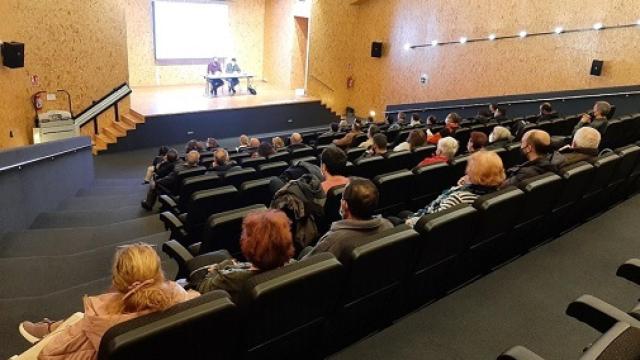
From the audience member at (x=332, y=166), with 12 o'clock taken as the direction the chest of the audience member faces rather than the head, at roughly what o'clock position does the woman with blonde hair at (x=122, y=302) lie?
The woman with blonde hair is roughly at 8 o'clock from the audience member.

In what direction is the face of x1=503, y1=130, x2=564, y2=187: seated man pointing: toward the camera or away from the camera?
away from the camera

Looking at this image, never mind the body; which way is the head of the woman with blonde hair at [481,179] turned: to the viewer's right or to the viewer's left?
to the viewer's left

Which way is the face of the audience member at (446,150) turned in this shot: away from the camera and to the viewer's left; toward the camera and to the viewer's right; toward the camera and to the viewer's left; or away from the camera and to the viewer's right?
away from the camera and to the viewer's left

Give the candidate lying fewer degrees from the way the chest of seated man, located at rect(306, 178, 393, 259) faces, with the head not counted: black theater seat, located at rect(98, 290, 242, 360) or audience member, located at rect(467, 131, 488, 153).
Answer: the audience member

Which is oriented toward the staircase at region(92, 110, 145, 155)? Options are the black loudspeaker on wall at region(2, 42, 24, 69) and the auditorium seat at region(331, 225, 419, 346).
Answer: the auditorium seat

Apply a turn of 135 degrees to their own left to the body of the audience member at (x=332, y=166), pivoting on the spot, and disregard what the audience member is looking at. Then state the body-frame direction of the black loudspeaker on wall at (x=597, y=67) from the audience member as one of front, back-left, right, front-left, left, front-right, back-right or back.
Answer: back-left

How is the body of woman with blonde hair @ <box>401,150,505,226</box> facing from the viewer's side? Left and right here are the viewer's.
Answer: facing away from the viewer and to the left of the viewer

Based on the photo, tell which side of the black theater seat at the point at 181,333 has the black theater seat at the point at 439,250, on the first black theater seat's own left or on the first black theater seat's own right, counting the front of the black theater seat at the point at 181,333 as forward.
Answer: on the first black theater seat's own right

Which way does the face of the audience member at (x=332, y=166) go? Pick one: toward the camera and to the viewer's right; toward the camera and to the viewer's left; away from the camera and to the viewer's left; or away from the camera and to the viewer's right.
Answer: away from the camera and to the viewer's left

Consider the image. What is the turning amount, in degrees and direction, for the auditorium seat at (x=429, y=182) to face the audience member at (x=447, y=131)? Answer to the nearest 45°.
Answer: approximately 45° to its right

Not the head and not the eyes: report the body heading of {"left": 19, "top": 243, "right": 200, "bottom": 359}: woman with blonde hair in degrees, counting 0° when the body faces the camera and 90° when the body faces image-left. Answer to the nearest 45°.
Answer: approximately 135°

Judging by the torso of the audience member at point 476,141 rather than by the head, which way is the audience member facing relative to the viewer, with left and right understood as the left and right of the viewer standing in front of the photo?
facing away from the viewer and to the left of the viewer

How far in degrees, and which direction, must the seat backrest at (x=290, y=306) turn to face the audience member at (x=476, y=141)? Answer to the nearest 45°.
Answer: approximately 90° to its right
